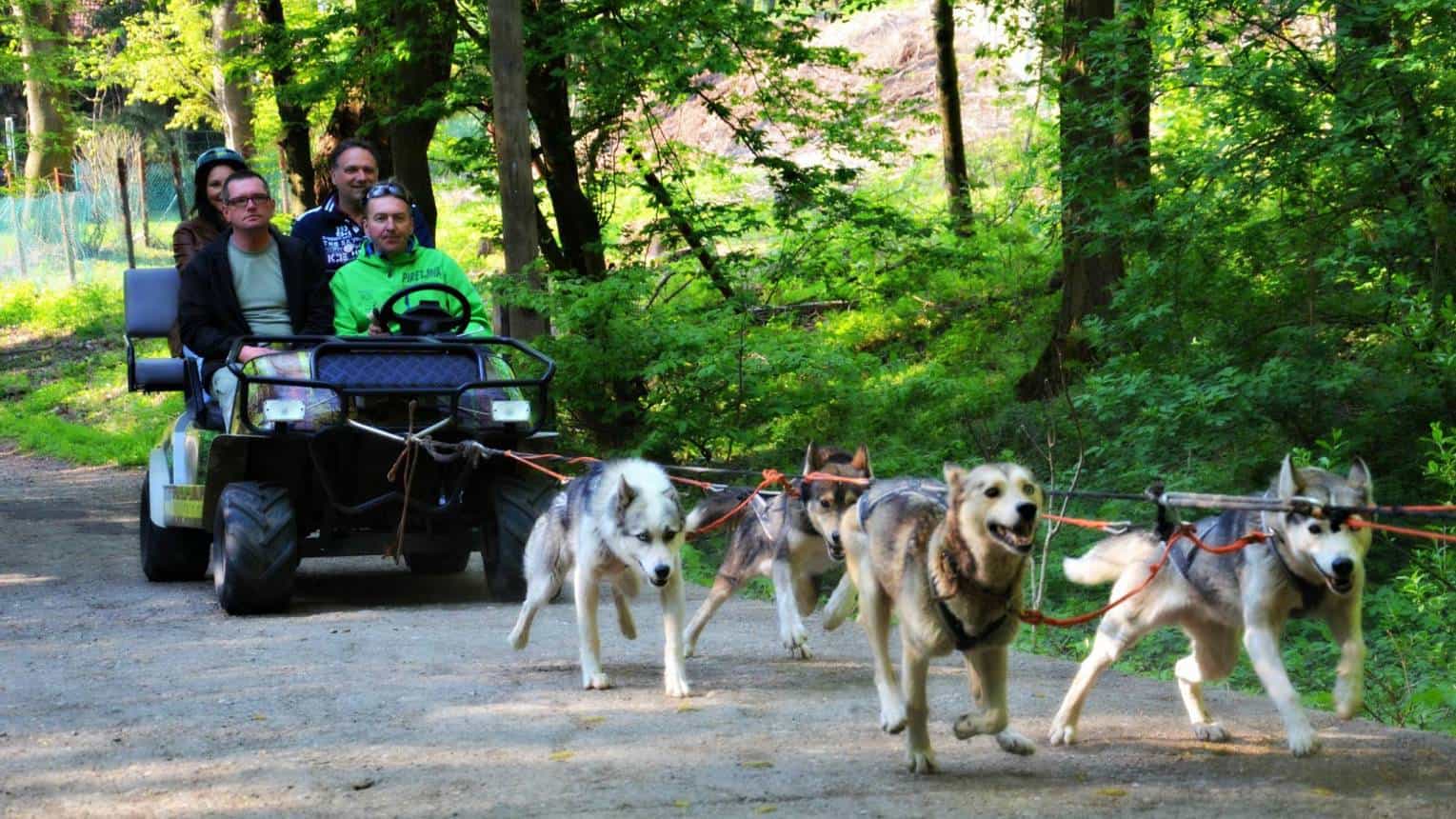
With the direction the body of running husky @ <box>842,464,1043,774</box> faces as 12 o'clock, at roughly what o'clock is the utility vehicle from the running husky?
The utility vehicle is roughly at 6 o'clock from the running husky.

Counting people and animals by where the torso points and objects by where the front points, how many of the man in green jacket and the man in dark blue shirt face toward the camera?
2

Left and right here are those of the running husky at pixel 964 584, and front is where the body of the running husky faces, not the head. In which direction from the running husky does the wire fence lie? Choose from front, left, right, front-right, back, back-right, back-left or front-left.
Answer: back

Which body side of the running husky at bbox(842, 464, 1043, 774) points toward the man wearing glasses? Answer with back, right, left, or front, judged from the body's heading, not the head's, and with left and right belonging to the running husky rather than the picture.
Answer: back

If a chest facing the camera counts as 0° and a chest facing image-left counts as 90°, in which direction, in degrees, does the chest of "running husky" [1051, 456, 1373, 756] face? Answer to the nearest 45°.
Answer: approximately 315°

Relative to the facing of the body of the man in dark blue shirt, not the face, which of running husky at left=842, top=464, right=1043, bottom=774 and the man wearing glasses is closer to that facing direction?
the running husky

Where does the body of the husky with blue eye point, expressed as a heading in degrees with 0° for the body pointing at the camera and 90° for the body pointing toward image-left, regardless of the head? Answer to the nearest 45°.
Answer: approximately 315°

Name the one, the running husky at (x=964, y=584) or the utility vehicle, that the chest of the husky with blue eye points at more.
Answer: the running husky

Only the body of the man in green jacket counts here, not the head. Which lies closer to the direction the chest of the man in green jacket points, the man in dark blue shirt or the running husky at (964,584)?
the running husky

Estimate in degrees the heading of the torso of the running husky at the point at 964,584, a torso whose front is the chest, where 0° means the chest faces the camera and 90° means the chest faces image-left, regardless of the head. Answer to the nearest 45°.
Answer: approximately 315°
